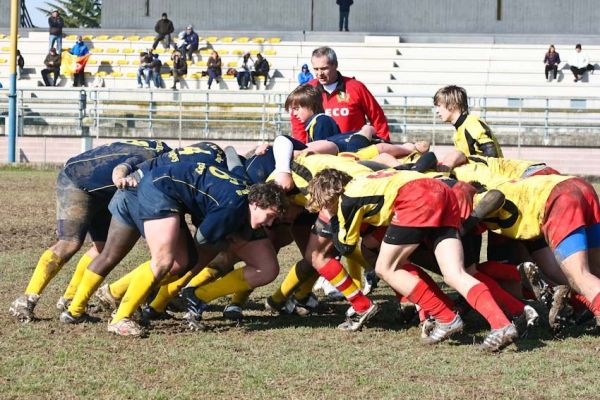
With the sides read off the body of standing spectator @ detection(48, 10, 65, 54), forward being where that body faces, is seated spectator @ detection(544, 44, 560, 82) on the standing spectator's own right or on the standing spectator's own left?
on the standing spectator's own left

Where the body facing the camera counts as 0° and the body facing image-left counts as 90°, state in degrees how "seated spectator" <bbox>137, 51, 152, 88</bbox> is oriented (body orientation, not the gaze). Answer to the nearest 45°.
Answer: approximately 0°

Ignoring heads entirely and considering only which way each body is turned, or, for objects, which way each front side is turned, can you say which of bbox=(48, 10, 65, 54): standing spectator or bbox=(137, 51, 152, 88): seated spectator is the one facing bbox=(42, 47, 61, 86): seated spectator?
the standing spectator

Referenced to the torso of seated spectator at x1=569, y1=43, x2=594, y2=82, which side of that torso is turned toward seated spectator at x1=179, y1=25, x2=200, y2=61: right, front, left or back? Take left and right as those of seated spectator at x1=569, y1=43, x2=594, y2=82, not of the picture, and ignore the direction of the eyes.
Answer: right

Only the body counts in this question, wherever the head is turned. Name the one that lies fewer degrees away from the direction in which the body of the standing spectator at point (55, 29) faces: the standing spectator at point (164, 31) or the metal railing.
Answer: the metal railing

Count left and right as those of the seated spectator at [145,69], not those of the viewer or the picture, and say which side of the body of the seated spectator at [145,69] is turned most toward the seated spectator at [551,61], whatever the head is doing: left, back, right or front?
left

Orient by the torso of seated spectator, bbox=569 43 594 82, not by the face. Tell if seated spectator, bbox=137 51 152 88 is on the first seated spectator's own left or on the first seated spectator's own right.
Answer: on the first seated spectator's own right

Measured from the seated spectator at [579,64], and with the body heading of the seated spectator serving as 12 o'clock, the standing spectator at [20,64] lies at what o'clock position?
The standing spectator is roughly at 3 o'clock from the seated spectator.

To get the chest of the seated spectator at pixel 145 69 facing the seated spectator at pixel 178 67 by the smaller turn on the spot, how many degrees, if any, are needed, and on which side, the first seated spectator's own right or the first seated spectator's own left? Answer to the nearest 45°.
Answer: approximately 90° to the first seated spectator's own left

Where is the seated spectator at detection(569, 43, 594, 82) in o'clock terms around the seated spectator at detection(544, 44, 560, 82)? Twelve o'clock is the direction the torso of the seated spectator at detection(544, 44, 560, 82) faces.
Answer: the seated spectator at detection(569, 43, 594, 82) is roughly at 9 o'clock from the seated spectator at detection(544, 44, 560, 82).
